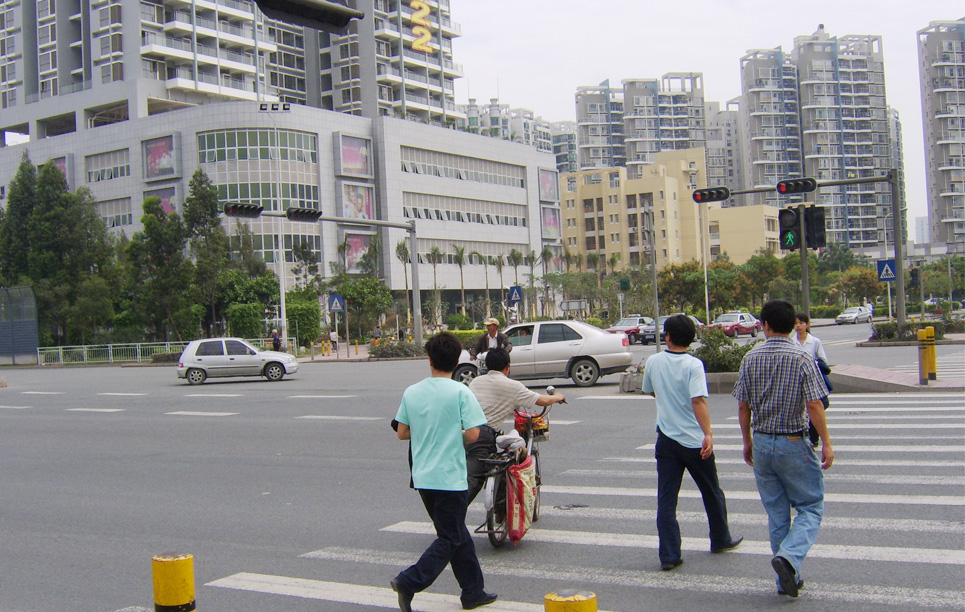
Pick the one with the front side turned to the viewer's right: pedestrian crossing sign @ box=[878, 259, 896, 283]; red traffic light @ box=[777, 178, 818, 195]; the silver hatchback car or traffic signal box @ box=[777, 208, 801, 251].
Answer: the silver hatchback car

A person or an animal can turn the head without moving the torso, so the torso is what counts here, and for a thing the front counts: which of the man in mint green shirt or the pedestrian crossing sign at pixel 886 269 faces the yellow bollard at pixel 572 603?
the pedestrian crossing sign

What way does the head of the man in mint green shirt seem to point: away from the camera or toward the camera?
away from the camera

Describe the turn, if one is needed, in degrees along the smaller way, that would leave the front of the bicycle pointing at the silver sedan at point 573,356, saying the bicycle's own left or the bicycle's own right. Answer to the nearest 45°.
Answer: approximately 45° to the bicycle's own left

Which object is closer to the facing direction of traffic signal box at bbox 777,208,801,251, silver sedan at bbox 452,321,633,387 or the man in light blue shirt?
the man in light blue shirt

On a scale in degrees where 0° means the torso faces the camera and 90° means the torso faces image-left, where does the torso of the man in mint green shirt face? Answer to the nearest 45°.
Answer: approximately 225°

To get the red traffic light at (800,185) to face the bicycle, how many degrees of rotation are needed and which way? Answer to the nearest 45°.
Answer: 0° — it already faces it
